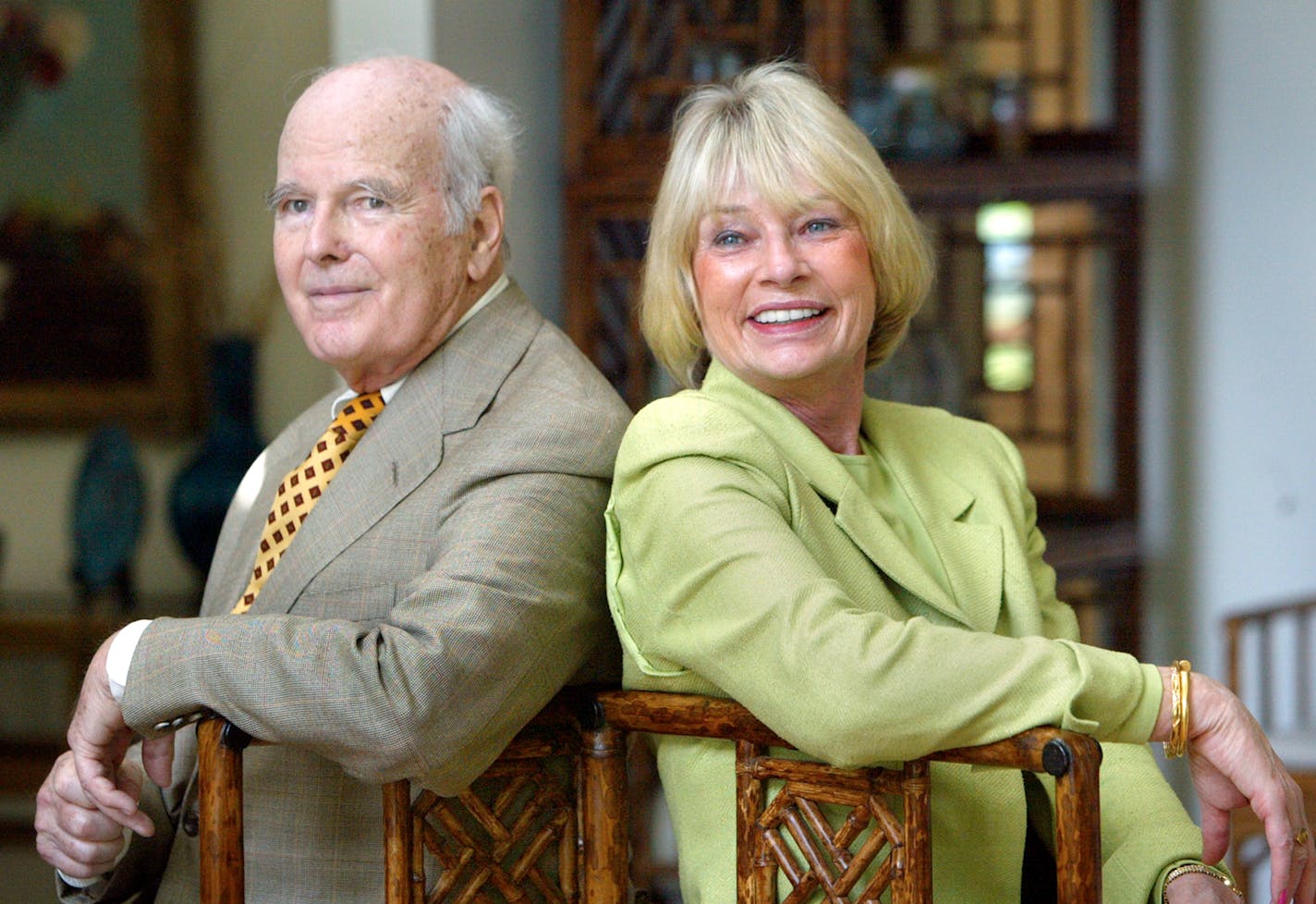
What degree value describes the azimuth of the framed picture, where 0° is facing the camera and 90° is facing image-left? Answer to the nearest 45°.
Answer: approximately 0°

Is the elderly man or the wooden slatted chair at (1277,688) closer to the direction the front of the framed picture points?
the elderly man

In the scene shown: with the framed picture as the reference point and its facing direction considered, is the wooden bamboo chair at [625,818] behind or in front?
in front

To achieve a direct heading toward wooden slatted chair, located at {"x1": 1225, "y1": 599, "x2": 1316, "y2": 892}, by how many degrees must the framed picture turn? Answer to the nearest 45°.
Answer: approximately 45° to its left

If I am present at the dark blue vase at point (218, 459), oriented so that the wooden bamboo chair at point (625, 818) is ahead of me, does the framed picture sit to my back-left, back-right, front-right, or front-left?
back-right

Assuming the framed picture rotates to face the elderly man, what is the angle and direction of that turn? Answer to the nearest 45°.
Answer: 0° — it already faces them

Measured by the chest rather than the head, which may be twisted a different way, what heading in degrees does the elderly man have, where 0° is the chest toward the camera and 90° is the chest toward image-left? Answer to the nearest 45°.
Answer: approximately 45°

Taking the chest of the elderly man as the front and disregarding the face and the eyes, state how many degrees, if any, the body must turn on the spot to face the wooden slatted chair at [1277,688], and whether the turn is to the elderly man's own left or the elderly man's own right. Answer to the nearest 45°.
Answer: approximately 180°

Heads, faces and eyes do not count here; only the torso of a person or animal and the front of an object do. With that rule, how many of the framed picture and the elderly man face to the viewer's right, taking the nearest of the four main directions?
0
